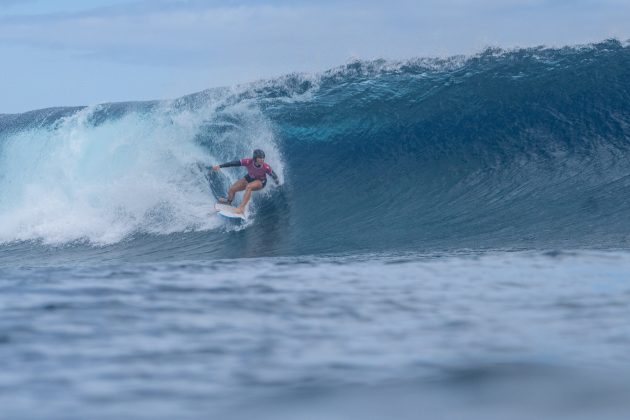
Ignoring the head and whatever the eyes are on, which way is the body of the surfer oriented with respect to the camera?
toward the camera
